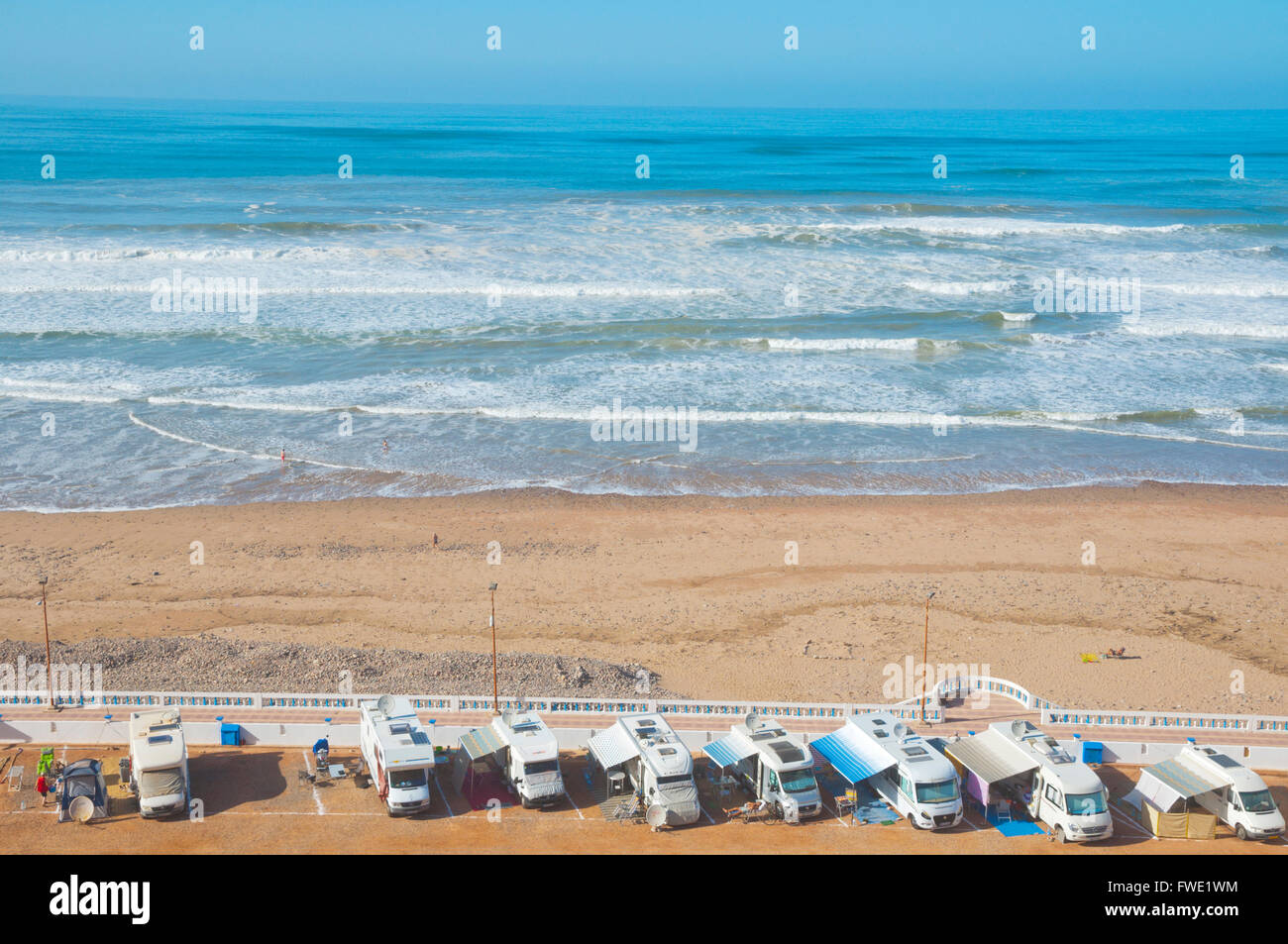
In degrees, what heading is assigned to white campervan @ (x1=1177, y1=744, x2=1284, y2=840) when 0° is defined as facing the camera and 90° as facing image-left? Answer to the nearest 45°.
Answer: approximately 315°

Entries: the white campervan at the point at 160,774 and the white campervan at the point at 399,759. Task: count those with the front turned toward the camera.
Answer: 2

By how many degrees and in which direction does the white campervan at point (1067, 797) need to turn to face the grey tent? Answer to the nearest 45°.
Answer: approximately 135° to its right

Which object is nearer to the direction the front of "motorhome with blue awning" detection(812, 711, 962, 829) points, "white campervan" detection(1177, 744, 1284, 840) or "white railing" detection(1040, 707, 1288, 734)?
the white campervan

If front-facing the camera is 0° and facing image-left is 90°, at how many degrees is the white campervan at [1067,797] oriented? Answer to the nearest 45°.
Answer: approximately 315°

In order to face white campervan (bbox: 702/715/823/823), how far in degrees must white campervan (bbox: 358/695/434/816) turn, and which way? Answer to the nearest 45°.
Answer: approximately 90° to its left

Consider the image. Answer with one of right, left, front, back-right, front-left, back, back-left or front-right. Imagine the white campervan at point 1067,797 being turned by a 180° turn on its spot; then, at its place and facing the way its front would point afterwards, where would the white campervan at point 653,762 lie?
front-left

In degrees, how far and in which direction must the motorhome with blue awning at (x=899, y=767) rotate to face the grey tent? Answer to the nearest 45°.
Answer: approximately 135° to its right

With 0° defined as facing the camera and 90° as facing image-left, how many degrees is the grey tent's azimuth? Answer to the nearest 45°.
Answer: approximately 0°

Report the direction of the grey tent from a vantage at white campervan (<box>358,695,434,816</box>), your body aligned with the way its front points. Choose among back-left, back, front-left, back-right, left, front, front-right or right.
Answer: right
